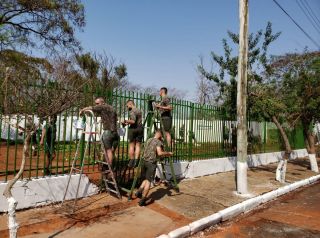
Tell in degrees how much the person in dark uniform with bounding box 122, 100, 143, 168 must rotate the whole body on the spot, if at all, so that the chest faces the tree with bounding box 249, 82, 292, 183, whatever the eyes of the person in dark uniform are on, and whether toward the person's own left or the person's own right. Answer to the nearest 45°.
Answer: approximately 135° to the person's own right

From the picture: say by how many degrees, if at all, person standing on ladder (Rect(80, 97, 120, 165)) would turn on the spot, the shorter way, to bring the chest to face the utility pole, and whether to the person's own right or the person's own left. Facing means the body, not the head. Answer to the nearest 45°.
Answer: approximately 135° to the person's own right

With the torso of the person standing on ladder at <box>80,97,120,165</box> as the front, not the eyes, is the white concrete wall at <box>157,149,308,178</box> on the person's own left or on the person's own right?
on the person's own right

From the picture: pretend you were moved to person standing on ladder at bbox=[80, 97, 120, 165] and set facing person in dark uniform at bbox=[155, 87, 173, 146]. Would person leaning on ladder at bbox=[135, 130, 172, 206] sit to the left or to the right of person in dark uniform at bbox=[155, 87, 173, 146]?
right

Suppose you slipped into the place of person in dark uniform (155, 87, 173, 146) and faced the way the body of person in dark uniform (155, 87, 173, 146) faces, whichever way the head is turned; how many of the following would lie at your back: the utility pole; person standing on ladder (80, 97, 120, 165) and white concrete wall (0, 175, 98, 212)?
1
